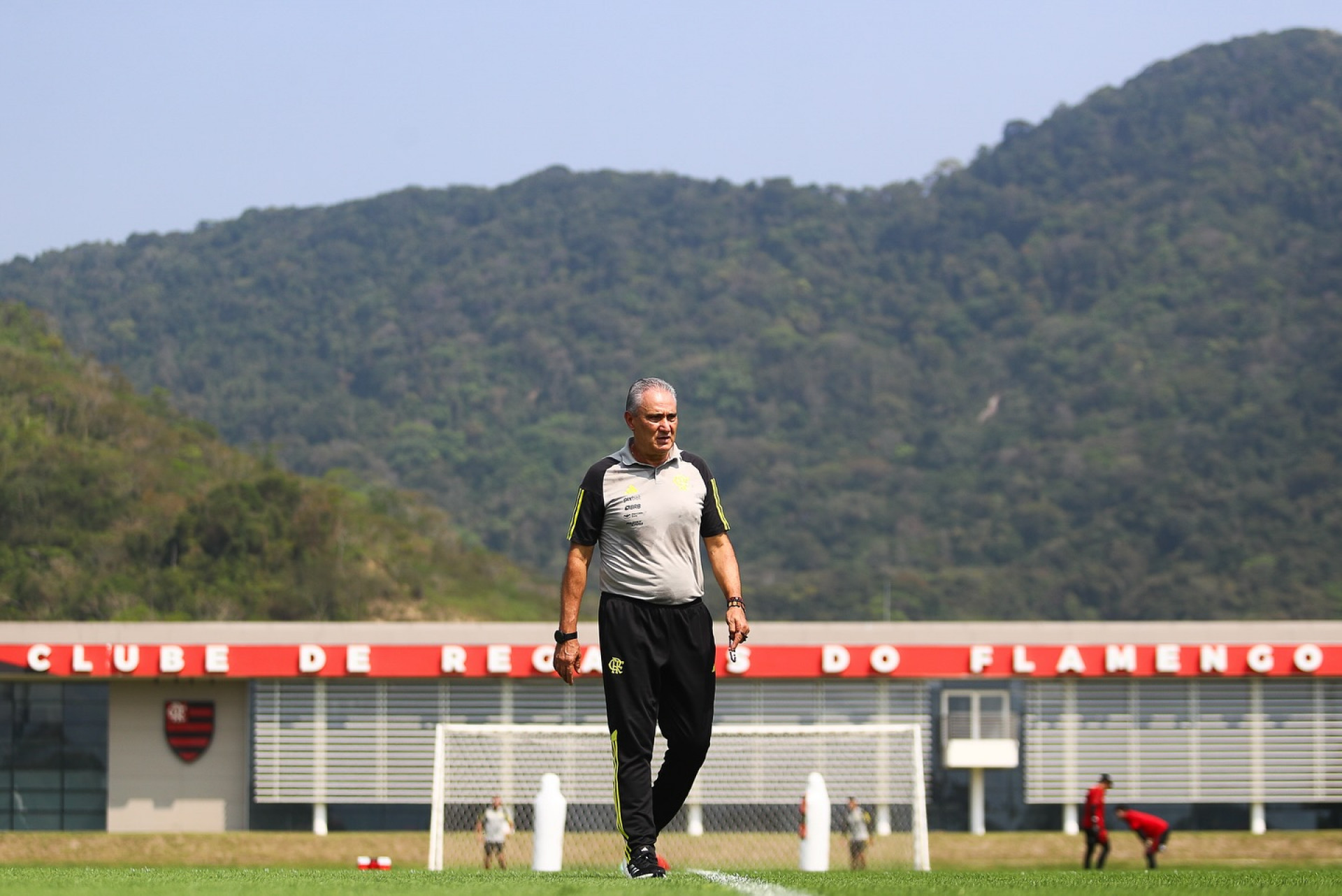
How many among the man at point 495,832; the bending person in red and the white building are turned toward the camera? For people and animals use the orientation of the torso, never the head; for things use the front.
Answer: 2

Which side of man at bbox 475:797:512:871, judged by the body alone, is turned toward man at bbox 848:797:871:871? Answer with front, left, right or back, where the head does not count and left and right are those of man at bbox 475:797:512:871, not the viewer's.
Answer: left

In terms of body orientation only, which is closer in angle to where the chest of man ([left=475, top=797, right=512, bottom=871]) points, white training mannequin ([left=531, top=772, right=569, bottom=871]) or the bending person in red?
the white training mannequin

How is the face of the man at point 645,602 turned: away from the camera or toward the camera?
toward the camera

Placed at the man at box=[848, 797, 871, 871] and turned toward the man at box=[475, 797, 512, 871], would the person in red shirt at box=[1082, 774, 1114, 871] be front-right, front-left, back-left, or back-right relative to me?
back-left

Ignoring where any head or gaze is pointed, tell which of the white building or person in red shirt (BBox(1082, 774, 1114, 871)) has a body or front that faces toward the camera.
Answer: the white building

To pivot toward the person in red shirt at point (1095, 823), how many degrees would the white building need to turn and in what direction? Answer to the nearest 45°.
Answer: approximately 45° to its left

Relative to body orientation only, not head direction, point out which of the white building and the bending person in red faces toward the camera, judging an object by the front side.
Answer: the white building

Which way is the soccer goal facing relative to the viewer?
toward the camera

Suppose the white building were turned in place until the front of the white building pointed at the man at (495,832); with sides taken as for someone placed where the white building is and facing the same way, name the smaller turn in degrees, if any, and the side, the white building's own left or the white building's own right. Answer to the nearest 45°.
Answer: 0° — it already faces them

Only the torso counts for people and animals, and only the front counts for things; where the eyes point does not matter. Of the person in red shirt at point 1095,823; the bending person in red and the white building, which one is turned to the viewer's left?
the bending person in red

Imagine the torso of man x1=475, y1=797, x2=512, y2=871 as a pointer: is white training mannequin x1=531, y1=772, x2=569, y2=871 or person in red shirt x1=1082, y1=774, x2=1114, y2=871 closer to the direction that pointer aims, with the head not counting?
the white training mannequin

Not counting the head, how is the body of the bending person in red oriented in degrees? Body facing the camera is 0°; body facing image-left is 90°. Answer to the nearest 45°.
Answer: approximately 90°

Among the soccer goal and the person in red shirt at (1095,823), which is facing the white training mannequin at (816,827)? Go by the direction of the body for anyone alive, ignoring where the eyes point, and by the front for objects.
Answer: the soccer goal
